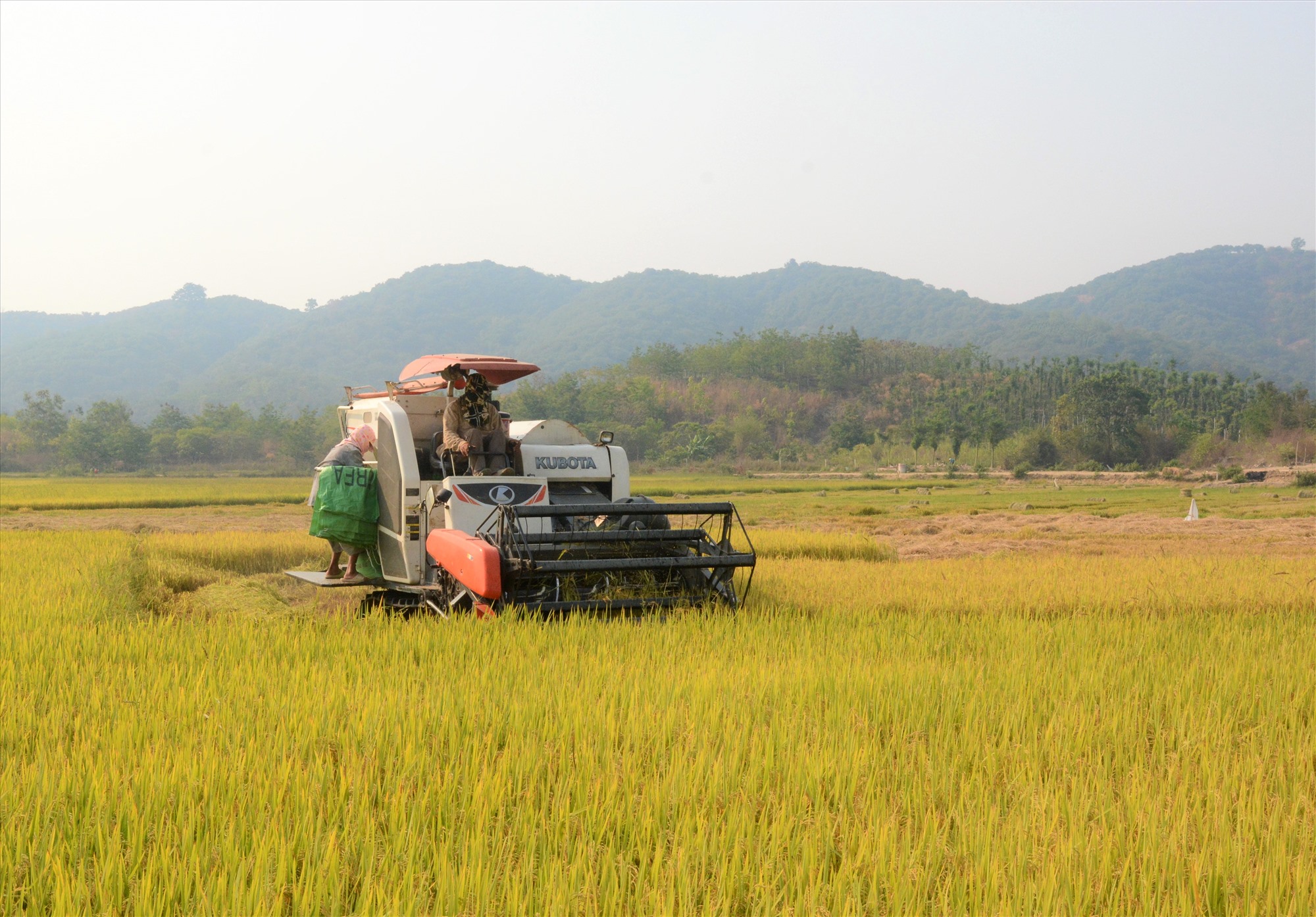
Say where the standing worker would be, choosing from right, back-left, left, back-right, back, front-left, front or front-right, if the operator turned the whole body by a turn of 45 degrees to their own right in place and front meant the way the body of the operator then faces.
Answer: right

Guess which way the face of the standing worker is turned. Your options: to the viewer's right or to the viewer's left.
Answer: to the viewer's right

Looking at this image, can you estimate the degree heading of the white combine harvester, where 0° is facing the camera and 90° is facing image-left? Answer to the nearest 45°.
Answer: approximately 315°
